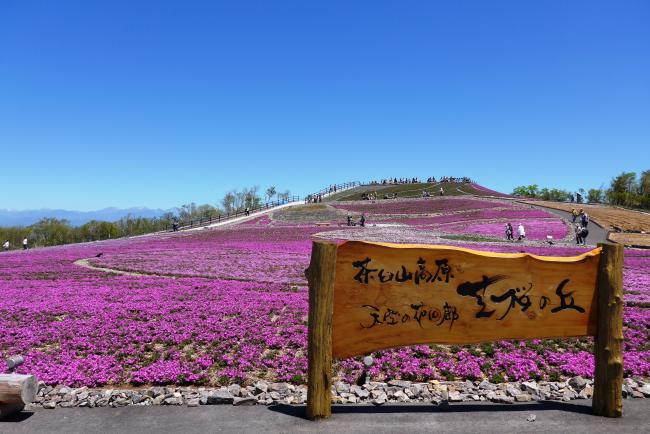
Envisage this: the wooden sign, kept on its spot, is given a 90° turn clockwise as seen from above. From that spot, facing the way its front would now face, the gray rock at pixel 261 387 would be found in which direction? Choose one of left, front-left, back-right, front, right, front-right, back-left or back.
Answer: front

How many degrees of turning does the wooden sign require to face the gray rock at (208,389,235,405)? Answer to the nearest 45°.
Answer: approximately 90° to its right

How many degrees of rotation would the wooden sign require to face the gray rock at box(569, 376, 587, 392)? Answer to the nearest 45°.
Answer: approximately 135° to its left

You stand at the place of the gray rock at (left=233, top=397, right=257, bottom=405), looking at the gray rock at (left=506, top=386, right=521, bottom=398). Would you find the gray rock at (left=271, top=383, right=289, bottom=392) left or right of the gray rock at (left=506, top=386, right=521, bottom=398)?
left

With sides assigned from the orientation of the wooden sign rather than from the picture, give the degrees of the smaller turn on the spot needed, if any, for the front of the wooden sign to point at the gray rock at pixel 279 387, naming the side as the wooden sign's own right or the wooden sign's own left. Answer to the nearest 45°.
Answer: approximately 90° to the wooden sign's own right

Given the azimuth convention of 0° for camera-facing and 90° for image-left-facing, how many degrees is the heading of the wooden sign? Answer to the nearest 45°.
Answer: approximately 0°
